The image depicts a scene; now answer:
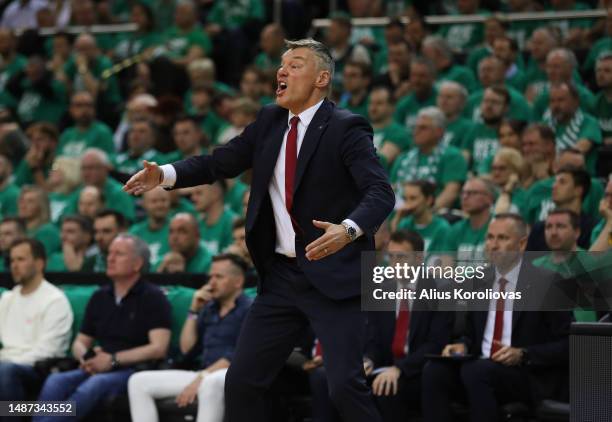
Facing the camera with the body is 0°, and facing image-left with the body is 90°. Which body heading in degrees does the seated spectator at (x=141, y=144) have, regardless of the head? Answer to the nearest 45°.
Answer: approximately 45°

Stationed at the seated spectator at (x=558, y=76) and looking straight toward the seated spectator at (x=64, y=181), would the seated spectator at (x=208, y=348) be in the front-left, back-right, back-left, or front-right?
front-left

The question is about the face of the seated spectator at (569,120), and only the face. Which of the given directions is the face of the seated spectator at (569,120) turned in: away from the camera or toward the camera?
toward the camera

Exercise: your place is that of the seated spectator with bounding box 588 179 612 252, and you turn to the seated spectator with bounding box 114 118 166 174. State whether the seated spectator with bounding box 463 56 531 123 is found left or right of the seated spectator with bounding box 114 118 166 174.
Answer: right

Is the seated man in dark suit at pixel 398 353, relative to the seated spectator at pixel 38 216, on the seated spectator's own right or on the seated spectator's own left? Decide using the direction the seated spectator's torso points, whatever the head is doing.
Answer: on the seated spectator's own left

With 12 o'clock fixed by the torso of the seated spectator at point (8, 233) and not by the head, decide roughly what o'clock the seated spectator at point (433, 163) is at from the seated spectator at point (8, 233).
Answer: the seated spectator at point (433, 163) is roughly at 8 o'clock from the seated spectator at point (8, 233).

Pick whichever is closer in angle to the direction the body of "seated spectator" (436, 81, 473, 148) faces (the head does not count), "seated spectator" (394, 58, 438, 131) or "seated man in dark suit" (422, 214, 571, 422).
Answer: the seated man in dark suit

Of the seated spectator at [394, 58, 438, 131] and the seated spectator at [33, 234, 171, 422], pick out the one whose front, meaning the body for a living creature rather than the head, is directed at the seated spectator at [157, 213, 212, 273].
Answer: the seated spectator at [394, 58, 438, 131]

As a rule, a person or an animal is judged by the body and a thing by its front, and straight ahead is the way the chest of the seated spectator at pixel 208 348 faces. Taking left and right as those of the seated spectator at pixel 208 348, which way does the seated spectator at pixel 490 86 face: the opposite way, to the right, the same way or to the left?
the same way

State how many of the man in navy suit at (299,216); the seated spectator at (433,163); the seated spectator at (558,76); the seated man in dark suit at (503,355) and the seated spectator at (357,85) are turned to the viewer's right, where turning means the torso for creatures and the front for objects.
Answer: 0

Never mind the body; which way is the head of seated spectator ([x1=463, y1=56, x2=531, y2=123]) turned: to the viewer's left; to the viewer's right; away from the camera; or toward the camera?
toward the camera

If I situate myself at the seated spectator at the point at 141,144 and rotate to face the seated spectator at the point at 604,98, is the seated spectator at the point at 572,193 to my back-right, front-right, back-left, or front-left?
front-right

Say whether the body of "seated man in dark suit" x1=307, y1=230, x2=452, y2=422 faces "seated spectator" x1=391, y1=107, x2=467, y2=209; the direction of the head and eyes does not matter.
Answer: no

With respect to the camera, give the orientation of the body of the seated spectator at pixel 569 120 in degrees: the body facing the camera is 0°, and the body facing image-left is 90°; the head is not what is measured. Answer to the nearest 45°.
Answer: approximately 45°

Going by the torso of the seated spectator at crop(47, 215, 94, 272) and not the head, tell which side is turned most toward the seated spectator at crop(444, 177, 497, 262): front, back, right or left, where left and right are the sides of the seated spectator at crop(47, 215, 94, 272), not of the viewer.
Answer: left

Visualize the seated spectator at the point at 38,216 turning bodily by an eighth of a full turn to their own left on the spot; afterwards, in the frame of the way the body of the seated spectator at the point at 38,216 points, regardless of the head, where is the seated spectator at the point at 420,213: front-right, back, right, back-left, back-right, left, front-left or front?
front-left

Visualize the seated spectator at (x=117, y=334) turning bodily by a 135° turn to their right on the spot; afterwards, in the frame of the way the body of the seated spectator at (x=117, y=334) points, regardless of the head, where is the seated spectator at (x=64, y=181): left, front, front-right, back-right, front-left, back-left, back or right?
front

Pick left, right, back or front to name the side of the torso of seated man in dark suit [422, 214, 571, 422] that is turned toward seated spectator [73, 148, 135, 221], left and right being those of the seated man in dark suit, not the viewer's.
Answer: right

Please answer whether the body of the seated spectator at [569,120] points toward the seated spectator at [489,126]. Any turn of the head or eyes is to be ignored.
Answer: no

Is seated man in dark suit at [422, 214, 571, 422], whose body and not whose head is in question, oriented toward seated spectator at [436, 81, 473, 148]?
no

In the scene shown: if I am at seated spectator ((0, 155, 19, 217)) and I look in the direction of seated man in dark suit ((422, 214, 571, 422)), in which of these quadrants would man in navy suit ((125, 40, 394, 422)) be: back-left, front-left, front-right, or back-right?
front-right
